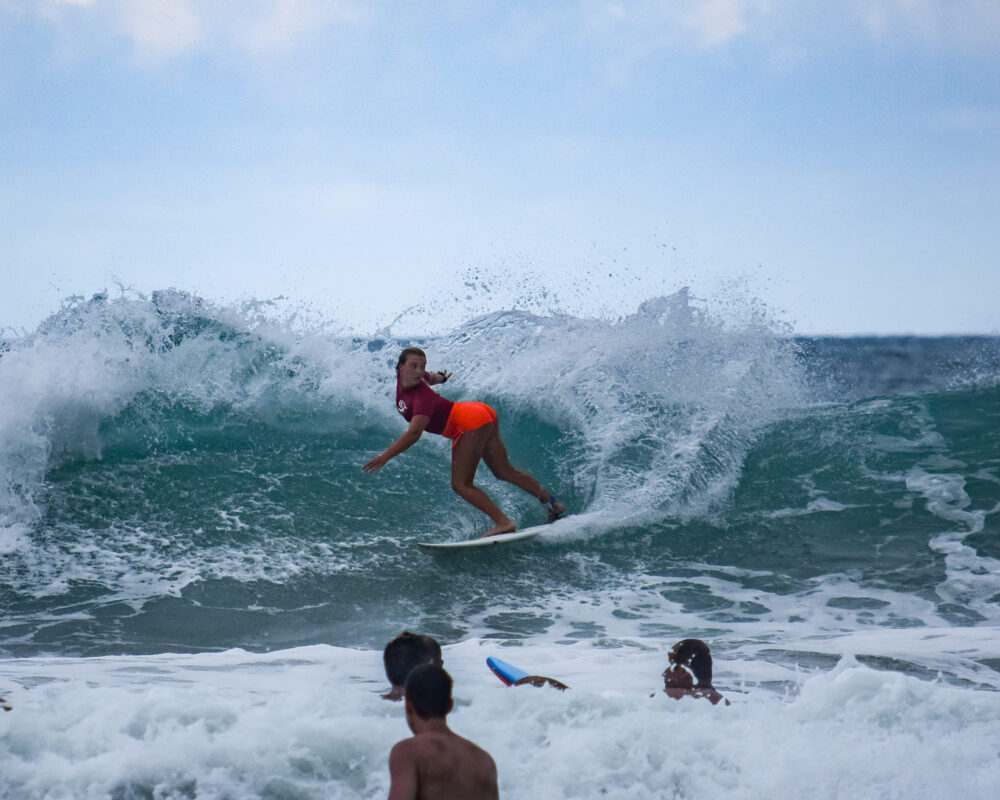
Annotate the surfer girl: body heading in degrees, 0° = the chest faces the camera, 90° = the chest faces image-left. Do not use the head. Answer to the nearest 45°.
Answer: approximately 90°

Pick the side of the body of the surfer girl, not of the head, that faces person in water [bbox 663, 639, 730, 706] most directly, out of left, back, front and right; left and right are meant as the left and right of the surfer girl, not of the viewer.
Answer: left

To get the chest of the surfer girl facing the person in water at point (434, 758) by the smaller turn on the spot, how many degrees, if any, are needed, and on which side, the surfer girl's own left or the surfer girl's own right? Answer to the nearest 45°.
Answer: approximately 90° to the surfer girl's own left

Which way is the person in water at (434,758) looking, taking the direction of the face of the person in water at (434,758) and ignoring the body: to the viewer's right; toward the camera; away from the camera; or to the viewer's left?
away from the camera

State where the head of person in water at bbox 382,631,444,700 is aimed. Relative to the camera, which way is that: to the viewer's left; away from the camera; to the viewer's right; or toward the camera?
away from the camera

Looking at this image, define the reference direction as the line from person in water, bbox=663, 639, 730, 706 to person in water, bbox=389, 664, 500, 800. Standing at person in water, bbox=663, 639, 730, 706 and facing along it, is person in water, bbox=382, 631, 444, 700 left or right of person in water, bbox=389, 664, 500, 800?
right
